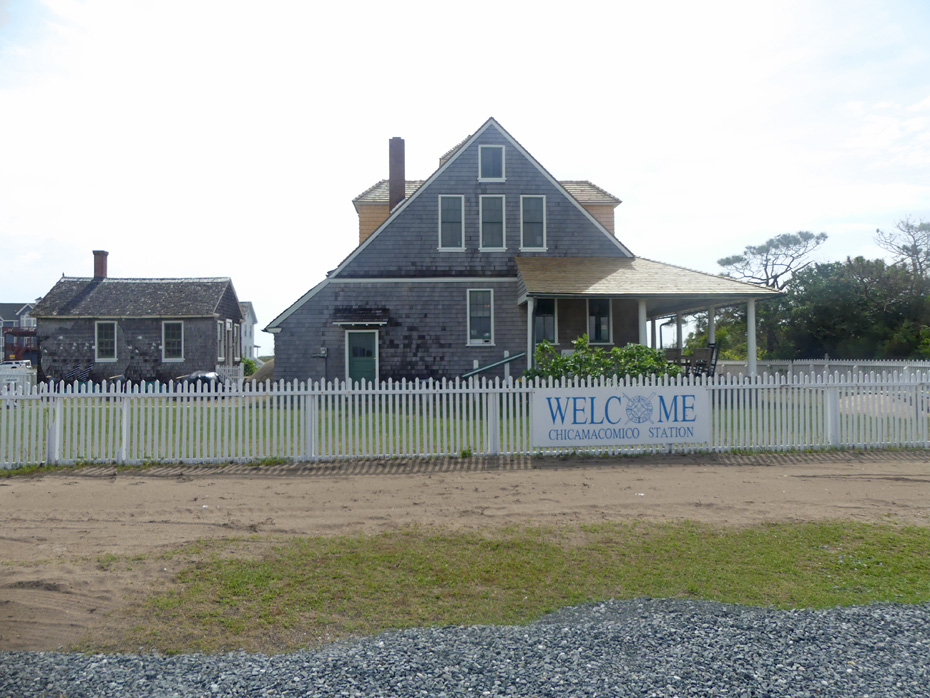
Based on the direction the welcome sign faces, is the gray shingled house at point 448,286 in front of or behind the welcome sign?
behind

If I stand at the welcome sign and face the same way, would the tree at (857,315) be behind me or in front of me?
behind

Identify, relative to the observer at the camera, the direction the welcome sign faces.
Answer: facing the viewer

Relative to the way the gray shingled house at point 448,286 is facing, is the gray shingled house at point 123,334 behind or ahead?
behind

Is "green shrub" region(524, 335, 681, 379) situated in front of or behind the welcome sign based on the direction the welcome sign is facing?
behind

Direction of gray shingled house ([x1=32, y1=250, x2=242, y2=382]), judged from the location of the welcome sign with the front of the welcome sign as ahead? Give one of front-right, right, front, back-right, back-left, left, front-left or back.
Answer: back-right

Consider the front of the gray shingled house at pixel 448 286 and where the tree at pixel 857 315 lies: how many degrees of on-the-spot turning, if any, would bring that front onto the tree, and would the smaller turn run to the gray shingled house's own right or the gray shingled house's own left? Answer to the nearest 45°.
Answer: approximately 45° to the gray shingled house's own left
